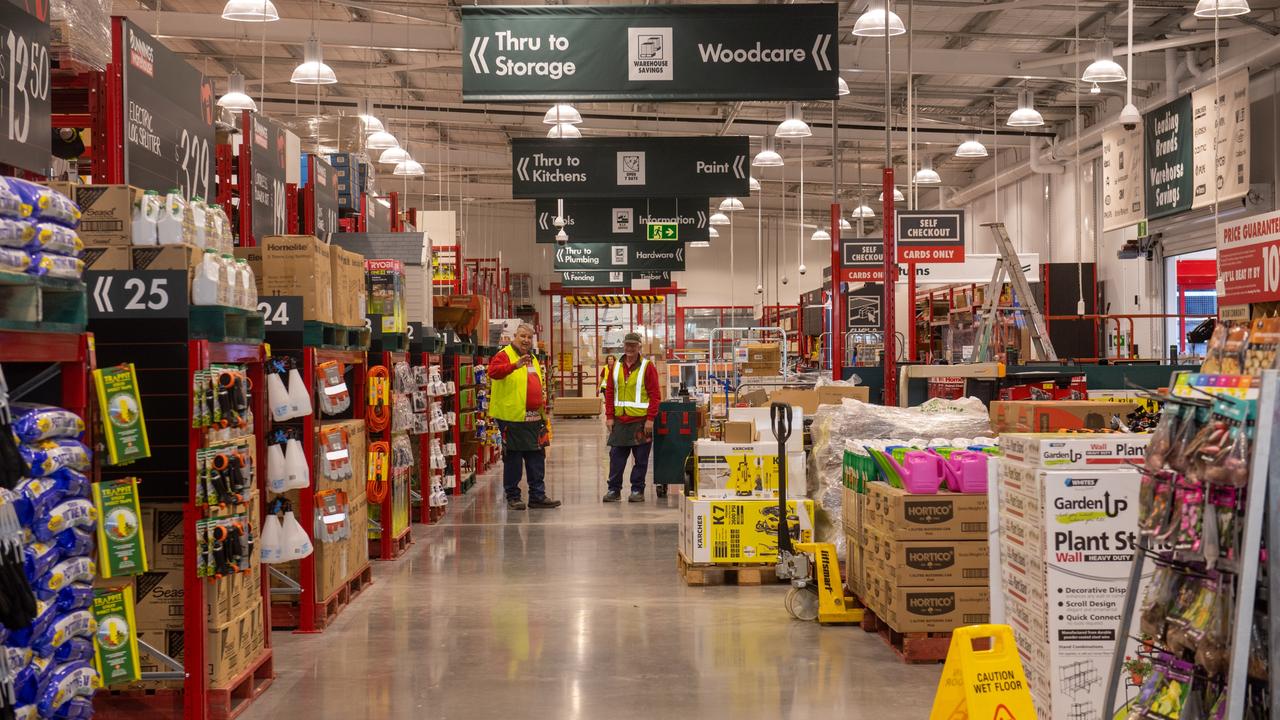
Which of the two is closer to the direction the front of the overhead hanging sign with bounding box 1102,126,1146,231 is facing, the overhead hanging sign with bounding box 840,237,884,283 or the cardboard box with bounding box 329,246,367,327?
the cardboard box

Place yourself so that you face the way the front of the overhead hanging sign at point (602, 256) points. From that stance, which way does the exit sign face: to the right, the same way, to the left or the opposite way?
the same way

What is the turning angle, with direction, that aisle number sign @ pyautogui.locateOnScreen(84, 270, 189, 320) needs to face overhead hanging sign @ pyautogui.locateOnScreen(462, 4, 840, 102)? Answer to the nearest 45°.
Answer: approximately 135° to its left

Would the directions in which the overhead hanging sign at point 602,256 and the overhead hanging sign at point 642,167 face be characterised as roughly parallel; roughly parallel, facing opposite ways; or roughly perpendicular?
roughly parallel

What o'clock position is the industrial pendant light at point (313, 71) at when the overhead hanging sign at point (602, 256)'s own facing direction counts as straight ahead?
The industrial pendant light is roughly at 1 o'clock from the overhead hanging sign.

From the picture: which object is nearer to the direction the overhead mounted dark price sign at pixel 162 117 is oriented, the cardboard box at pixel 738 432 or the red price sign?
the red price sign

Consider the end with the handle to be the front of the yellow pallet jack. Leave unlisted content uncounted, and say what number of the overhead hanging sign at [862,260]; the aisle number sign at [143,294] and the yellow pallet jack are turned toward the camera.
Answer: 2

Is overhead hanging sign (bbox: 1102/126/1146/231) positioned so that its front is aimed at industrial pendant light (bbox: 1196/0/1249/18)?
no

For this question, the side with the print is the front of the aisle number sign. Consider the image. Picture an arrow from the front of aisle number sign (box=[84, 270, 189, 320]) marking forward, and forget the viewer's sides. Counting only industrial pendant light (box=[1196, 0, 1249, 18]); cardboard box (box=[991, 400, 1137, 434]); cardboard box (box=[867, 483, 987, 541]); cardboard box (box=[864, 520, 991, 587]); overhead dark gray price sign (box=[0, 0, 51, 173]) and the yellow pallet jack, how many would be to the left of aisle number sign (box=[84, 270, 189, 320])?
5

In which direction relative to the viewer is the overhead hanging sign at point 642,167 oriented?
toward the camera

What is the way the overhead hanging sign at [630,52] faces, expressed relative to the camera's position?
facing the viewer

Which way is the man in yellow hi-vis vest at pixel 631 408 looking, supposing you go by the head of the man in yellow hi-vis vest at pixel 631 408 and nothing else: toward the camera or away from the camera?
toward the camera

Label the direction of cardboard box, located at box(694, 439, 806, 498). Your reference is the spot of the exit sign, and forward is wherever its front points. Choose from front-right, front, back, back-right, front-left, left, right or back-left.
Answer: front

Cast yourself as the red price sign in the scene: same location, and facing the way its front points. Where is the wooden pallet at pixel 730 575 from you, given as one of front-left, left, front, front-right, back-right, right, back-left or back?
front-right

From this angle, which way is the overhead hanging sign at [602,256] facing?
toward the camera

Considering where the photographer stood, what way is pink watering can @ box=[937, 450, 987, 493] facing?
facing to the left of the viewer

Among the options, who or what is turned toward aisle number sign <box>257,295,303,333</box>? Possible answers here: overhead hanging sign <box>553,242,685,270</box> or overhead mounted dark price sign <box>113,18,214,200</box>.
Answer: overhead hanging sign <box>553,242,685,270</box>

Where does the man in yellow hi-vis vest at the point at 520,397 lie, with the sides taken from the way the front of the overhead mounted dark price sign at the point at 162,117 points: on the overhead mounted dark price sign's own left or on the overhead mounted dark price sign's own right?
on the overhead mounted dark price sign's own left

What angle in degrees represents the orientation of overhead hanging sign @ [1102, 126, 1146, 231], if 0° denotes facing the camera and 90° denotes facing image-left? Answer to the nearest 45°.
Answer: approximately 45°

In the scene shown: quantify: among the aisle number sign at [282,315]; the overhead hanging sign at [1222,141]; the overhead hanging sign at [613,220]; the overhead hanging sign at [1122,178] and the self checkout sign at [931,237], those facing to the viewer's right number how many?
0

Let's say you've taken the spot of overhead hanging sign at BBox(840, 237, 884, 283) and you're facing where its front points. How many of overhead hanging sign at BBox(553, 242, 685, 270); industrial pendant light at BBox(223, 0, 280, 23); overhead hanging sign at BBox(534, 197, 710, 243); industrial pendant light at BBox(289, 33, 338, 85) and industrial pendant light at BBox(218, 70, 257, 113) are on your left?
0
